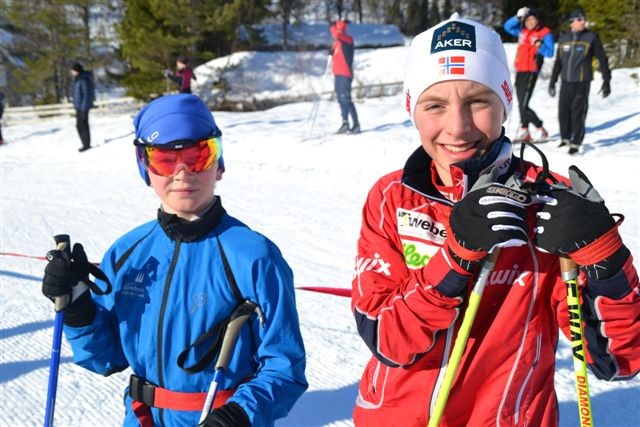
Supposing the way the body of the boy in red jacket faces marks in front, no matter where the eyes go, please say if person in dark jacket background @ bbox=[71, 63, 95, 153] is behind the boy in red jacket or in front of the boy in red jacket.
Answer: behind

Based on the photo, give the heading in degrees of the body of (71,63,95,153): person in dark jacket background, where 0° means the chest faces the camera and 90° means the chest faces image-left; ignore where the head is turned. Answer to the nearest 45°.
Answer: approximately 90°

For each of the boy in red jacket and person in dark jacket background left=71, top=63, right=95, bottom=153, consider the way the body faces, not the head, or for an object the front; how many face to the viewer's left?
1

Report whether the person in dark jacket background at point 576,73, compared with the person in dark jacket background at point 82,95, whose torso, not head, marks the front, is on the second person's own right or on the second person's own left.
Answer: on the second person's own left

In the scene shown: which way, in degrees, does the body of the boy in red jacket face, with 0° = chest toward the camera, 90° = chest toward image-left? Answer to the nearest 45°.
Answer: approximately 0°

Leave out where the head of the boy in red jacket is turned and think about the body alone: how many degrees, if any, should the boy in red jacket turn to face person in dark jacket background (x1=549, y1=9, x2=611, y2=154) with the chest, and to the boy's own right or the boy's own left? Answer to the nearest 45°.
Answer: approximately 180°

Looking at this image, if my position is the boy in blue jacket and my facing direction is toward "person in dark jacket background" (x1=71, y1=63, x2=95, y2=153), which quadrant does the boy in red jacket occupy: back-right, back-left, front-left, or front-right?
back-right

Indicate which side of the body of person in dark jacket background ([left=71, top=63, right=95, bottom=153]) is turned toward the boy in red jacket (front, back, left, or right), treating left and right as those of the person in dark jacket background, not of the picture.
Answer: left

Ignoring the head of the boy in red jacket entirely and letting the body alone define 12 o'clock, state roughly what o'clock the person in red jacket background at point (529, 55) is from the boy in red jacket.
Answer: The person in red jacket background is roughly at 6 o'clock from the boy in red jacket.

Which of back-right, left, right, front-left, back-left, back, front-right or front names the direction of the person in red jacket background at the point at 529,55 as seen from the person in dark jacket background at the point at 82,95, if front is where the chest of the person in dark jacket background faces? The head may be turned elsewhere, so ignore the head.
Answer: back-left
